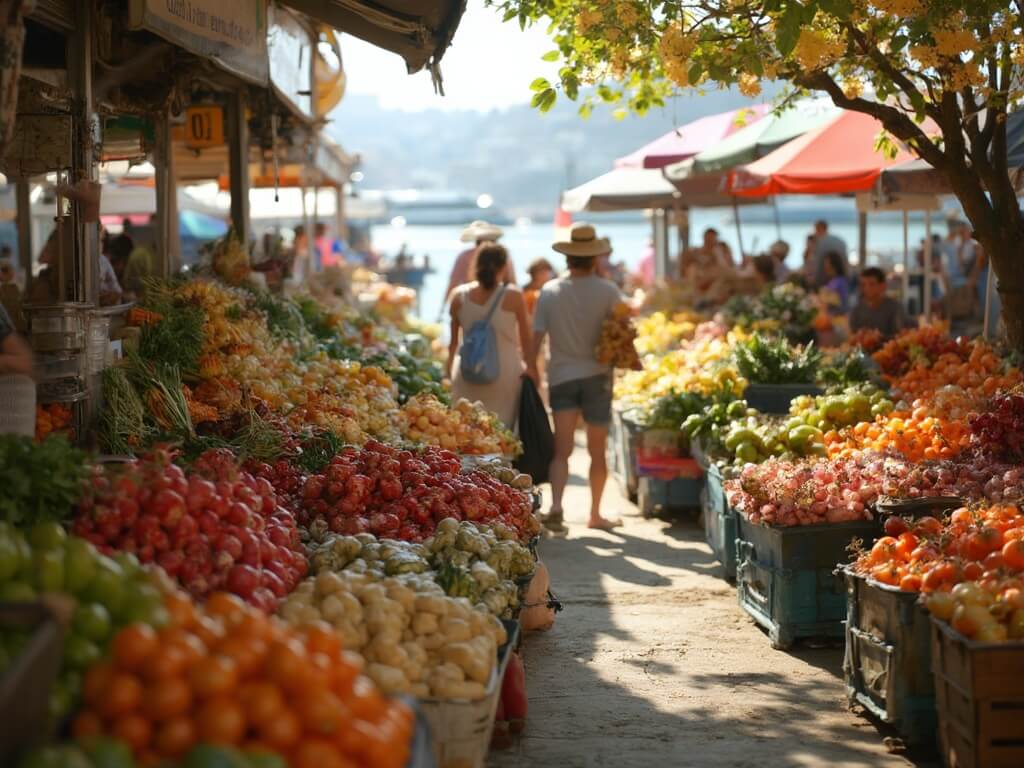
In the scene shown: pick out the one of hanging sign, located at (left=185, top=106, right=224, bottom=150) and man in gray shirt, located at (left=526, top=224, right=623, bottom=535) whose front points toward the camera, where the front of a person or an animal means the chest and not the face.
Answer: the hanging sign

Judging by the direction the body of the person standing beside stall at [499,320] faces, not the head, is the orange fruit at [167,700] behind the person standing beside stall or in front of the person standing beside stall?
behind

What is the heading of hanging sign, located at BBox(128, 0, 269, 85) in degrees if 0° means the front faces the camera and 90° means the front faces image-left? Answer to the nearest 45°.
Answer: approximately 315°

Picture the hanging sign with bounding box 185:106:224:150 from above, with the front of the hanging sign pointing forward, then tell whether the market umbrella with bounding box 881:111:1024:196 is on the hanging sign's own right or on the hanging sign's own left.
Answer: on the hanging sign's own left

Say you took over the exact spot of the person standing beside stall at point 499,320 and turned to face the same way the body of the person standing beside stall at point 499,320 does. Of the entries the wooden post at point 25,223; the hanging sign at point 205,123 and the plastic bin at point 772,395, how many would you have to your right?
1

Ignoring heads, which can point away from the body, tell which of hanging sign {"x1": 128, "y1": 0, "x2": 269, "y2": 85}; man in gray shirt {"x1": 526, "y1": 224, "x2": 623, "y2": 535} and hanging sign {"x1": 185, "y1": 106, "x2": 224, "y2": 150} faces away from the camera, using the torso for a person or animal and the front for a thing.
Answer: the man in gray shirt

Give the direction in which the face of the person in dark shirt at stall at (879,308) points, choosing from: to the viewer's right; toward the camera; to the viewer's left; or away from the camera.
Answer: toward the camera

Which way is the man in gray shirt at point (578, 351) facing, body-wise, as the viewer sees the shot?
away from the camera

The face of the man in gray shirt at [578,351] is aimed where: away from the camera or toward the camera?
away from the camera

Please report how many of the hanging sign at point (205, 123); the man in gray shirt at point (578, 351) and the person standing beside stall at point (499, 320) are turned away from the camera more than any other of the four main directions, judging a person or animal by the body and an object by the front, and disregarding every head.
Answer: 2

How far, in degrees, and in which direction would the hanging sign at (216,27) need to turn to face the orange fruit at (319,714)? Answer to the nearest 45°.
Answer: approximately 45° to its right

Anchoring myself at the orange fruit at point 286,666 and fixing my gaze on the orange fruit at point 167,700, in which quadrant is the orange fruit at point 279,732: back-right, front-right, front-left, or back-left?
front-left

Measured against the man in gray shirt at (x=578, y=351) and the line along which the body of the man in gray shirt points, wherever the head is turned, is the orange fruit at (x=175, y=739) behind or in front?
behind

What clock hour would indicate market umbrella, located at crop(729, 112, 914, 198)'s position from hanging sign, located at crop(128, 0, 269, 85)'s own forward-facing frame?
The market umbrella is roughly at 9 o'clock from the hanging sign.

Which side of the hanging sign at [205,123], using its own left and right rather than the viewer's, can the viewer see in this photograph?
front

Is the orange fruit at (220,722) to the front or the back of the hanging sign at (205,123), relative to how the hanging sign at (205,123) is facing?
to the front

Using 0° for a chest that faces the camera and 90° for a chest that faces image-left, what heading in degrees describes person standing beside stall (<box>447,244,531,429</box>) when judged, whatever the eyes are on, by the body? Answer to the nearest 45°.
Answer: approximately 180°

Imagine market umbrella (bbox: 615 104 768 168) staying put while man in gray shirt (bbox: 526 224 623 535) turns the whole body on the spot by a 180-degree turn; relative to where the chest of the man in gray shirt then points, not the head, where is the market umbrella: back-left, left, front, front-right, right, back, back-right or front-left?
back
